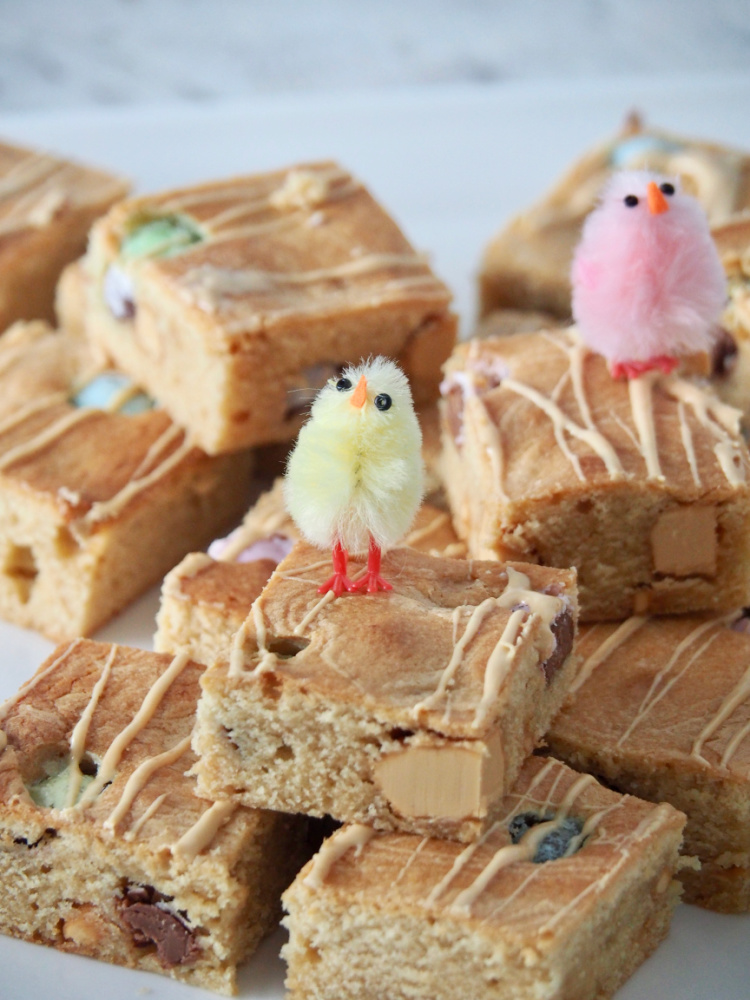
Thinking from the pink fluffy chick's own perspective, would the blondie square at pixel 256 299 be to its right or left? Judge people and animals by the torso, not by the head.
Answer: on its right

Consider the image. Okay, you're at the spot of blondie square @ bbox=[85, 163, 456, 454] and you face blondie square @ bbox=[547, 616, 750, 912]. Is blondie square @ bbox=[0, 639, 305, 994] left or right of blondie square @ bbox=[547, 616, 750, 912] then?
right

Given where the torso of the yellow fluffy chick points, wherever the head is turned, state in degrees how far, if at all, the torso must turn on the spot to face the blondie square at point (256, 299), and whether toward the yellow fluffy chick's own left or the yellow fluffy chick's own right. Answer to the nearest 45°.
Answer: approximately 180°

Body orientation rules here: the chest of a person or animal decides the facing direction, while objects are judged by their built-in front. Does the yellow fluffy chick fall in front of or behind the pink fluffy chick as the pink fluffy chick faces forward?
in front

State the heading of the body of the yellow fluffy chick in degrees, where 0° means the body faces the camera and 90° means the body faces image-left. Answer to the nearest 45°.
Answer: approximately 0°

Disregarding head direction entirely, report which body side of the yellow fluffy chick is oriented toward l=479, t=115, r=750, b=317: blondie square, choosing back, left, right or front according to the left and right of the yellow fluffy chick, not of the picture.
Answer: back

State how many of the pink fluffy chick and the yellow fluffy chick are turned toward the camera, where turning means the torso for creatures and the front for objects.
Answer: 2

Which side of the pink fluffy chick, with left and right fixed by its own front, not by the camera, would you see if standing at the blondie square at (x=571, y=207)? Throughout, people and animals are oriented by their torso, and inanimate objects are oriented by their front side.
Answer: back

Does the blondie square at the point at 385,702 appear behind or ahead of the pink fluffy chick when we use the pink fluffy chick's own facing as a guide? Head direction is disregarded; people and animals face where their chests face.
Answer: ahead
